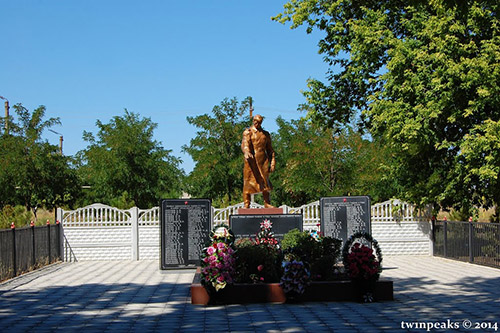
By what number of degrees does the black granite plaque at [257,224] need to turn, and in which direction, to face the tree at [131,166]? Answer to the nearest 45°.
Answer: approximately 180°

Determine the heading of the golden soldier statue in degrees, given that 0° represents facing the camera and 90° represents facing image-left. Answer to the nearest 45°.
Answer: approximately 0°

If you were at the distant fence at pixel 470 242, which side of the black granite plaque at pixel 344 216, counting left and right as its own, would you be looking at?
left

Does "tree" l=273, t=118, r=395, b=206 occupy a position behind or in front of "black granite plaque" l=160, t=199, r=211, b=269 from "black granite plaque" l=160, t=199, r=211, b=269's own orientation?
behind

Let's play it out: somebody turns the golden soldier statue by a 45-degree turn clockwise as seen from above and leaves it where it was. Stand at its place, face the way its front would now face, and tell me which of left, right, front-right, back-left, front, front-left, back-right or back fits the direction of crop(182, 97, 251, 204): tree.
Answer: back-right

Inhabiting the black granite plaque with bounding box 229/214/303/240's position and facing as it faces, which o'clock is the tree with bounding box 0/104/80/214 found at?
The tree is roughly at 5 o'clock from the black granite plaque.

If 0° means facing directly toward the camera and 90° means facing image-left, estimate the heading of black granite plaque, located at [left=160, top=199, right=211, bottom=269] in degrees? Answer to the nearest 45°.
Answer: approximately 0°
